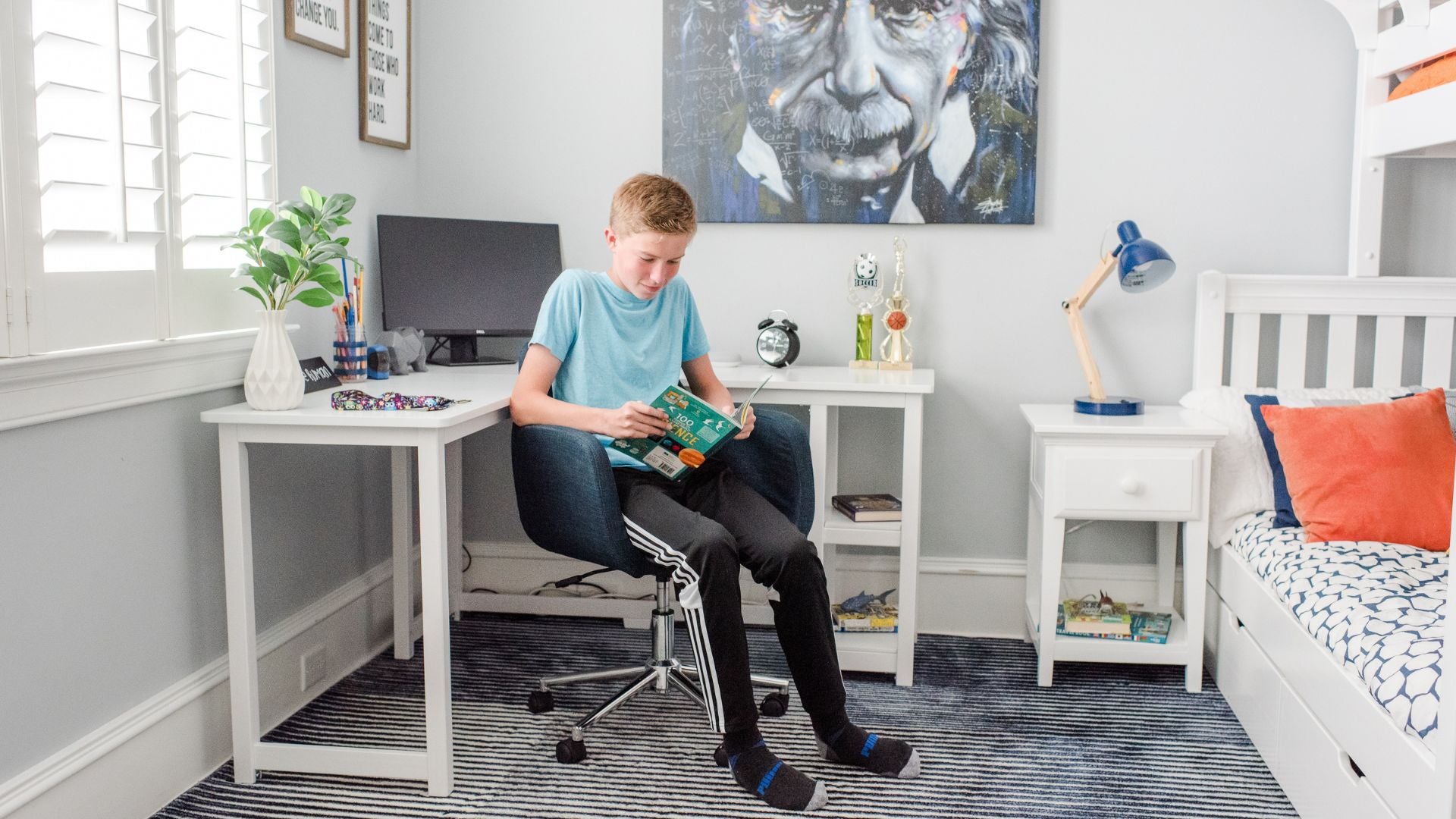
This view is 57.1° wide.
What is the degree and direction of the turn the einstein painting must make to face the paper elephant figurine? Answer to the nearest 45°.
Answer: approximately 90° to its right

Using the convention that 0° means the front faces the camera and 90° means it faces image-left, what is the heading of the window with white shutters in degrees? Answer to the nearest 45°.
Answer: approximately 315°

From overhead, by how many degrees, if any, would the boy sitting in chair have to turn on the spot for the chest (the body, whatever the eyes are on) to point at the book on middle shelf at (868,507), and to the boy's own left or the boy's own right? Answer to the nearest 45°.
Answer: approximately 90° to the boy's own left

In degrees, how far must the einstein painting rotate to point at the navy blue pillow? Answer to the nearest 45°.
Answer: approximately 45° to its left
